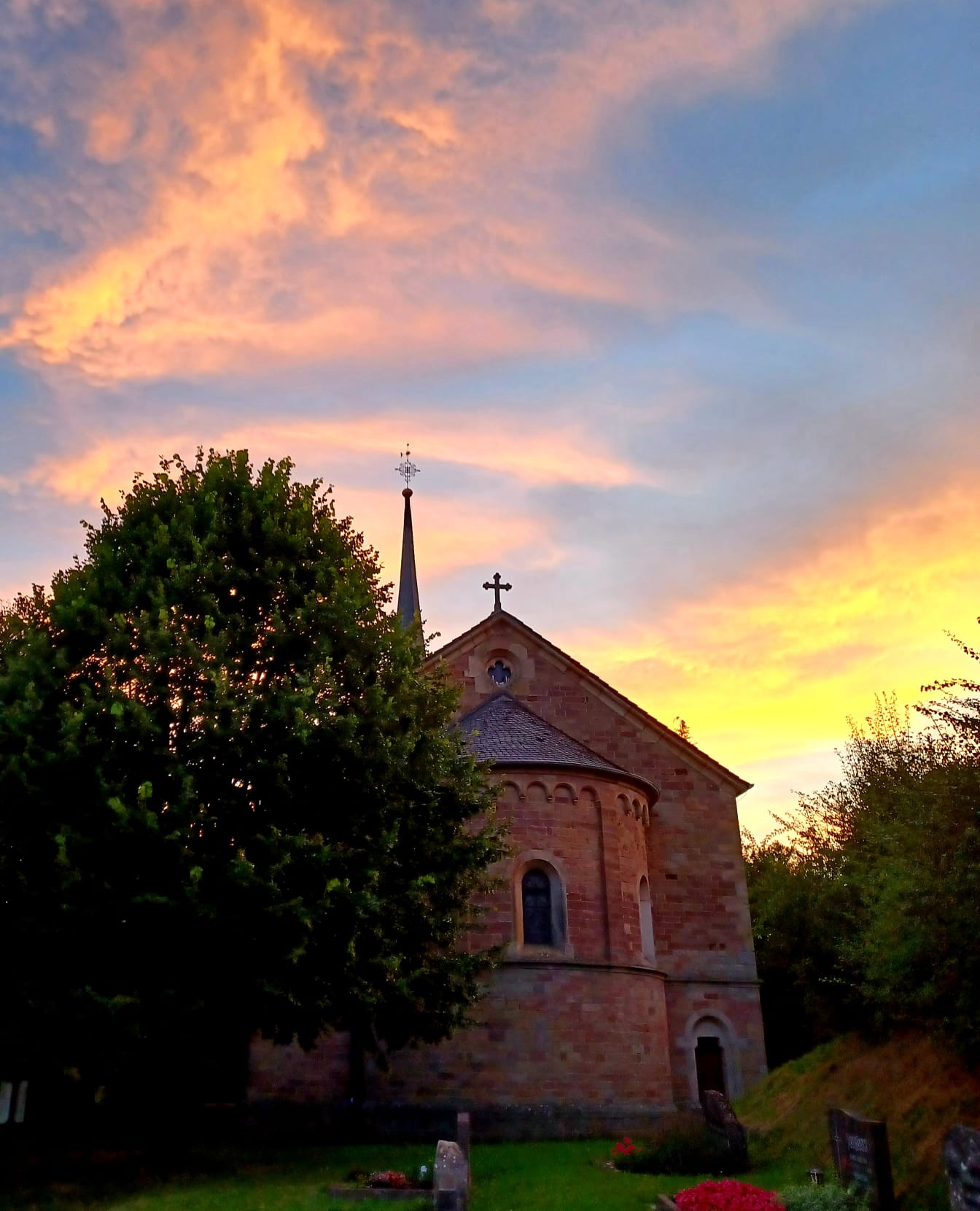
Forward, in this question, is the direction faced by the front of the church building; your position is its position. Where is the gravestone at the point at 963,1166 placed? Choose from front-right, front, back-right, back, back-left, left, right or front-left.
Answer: back

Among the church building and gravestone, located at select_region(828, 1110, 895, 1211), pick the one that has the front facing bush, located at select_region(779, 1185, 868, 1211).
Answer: the gravestone

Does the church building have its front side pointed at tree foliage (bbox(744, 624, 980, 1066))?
no

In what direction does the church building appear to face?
away from the camera

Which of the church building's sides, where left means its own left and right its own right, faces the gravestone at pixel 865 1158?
back

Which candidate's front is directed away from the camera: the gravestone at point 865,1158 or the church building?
the church building

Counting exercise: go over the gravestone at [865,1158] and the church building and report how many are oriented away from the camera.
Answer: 1

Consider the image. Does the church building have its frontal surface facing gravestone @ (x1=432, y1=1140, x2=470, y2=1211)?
no

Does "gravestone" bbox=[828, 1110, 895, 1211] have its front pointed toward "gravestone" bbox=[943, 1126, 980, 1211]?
no

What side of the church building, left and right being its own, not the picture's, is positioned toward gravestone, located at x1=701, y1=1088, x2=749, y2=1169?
back

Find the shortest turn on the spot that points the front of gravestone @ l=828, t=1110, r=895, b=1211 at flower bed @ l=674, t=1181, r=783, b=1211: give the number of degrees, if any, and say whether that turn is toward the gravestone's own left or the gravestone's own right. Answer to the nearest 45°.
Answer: approximately 45° to the gravestone's own right

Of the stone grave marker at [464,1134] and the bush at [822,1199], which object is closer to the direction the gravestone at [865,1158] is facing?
the bush

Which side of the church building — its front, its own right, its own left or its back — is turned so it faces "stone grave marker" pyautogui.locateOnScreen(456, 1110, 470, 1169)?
back

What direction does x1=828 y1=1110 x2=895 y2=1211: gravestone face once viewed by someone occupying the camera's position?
facing the viewer and to the left of the viewer
